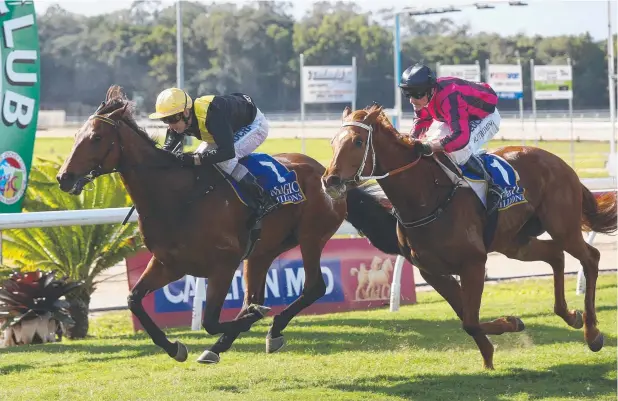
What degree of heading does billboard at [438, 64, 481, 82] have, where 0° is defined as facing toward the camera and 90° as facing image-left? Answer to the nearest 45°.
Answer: approximately 0°

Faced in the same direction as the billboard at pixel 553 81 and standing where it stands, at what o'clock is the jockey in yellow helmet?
The jockey in yellow helmet is roughly at 12 o'clock from the billboard.

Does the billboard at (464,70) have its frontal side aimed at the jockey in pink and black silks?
yes

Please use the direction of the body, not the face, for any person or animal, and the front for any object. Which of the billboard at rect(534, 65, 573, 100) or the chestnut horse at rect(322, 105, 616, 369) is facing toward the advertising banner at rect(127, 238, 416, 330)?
the billboard

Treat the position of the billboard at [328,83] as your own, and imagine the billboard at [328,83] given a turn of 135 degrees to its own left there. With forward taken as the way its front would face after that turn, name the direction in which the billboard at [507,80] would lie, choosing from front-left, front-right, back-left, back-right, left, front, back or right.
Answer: front

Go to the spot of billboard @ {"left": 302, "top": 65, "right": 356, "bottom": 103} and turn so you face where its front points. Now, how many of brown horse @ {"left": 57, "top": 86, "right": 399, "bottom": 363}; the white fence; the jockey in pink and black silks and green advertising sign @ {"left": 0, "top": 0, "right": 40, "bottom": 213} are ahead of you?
4

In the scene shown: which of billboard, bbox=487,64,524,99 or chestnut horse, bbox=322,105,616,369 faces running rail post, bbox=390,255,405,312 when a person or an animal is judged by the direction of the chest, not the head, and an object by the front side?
the billboard

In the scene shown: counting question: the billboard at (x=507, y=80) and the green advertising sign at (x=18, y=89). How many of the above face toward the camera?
2

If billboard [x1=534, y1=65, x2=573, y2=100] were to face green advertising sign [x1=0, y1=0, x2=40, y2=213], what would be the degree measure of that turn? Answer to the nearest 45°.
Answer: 0° — it already faces it

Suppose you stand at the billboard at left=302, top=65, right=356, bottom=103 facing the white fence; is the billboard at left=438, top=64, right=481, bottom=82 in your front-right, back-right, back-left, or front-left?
back-left
